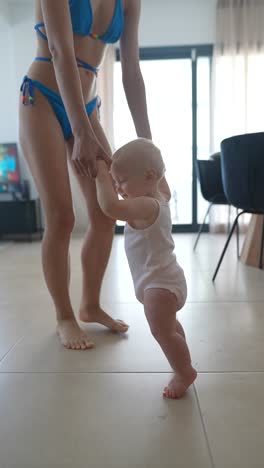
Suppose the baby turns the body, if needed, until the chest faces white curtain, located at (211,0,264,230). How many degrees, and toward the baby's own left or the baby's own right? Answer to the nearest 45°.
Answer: approximately 90° to the baby's own right

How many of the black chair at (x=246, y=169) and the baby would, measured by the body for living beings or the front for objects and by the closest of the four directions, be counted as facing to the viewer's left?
1

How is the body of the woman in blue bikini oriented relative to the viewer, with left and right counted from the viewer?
facing the viewer and to the right of the viewer

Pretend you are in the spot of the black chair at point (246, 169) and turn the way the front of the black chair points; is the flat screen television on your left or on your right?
on your left

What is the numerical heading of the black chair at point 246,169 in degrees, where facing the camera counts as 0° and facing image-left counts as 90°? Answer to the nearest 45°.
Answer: approximately 225°

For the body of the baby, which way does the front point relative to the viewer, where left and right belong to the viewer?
facing to the left of the viewer

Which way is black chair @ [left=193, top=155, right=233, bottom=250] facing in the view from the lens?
facing away from the viewer and to the right of the viewer

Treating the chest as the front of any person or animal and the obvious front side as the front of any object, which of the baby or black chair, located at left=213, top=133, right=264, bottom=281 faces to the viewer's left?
the baby
